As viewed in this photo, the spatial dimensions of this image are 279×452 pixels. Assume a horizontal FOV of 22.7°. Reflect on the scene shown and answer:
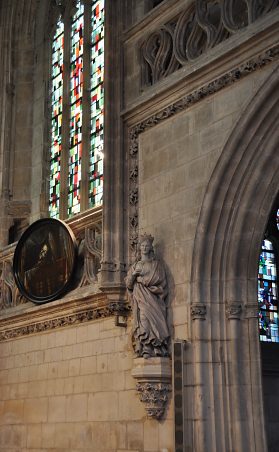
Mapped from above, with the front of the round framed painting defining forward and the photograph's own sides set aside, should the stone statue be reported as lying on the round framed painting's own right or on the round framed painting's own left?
on the round framed painting's own left

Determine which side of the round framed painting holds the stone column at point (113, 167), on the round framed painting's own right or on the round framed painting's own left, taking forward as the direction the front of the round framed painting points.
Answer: on the round framed painting's own left

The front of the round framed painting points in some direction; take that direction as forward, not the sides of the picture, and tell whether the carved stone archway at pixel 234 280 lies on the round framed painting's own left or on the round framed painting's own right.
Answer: on the round framed painting's own left

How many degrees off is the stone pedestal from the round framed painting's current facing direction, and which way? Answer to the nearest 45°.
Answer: approximately 90° to its left

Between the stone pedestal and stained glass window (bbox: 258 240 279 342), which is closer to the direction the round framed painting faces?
the stone pedestal

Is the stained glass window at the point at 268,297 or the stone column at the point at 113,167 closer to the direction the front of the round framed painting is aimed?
the stone column
